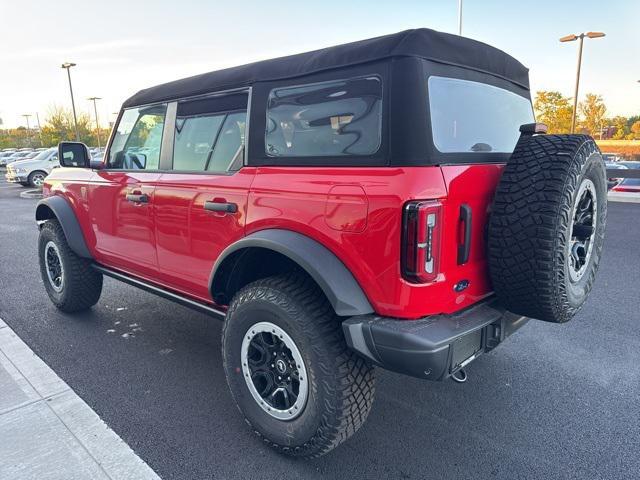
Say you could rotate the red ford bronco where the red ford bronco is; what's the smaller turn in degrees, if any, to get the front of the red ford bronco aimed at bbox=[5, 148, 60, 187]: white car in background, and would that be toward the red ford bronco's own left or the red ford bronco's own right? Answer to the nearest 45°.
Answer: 0° — it already faces it

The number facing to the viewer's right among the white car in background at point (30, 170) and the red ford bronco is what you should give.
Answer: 0

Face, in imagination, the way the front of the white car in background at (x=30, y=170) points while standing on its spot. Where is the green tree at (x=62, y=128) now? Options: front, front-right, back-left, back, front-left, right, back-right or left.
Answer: back-right

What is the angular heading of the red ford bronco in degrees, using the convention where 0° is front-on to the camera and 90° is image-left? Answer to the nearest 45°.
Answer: approximately 135°

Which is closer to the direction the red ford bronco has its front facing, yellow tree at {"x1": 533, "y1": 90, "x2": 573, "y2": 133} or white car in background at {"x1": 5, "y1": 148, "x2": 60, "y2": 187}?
the white car in background

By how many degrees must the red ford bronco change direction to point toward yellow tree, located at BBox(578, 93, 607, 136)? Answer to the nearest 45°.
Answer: approximately 90° to its right

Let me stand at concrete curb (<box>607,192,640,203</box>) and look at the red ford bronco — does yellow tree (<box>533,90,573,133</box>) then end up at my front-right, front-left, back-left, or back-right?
back-right

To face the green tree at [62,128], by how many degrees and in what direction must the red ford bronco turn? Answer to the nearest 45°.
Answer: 0° — it already faces it

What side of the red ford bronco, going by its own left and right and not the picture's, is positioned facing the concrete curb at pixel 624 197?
right

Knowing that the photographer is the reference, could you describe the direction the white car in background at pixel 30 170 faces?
facing the viewer and to the left of the viewer
